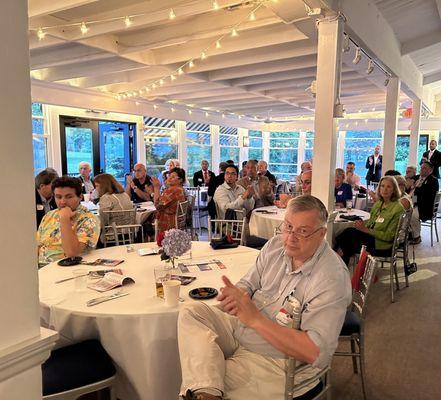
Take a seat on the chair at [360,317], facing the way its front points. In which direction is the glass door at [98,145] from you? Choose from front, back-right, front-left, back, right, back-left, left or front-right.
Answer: front-right

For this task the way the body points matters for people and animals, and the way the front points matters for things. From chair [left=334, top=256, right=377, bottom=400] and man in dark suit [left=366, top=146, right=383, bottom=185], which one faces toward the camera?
the man in dark suit

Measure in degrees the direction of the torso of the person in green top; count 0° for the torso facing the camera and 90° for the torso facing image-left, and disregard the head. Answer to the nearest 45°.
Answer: approximately 45°

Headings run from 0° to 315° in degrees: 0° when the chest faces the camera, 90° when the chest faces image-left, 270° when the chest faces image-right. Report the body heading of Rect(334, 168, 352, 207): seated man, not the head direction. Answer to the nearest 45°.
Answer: approximately 45°

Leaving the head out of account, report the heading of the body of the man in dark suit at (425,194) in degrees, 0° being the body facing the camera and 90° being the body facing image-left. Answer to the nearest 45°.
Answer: approximately 45°

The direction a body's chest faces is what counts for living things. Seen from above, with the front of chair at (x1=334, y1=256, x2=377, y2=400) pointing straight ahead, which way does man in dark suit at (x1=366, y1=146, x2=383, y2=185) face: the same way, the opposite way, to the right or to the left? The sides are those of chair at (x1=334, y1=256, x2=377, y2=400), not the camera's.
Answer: to the left

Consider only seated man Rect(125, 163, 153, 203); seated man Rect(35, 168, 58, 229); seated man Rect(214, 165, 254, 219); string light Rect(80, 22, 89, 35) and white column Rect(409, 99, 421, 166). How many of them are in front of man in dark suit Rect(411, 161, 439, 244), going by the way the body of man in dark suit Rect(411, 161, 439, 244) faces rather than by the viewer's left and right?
4

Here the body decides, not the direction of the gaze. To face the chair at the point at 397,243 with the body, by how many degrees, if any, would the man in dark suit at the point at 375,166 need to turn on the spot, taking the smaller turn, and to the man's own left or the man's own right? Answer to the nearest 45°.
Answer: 0° — they already face it

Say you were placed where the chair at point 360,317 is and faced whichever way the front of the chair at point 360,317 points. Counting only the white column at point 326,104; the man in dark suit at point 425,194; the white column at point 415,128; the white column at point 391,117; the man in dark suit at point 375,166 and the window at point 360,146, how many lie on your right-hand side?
6

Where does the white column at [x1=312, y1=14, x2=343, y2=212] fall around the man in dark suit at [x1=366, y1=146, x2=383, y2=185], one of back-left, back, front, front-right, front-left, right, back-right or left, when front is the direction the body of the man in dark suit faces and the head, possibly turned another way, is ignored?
front

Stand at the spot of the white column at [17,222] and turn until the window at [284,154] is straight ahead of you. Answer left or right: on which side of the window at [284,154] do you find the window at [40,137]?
left

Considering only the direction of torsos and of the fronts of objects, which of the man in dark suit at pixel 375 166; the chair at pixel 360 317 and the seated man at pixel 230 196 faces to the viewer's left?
the chair

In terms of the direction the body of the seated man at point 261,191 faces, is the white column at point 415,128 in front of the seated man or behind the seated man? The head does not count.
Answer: behind

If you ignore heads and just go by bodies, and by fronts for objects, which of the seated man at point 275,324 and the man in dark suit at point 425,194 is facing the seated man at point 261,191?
the man in dark suit

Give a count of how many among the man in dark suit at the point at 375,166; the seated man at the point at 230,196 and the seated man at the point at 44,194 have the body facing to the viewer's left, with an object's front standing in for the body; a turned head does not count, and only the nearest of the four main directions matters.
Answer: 0

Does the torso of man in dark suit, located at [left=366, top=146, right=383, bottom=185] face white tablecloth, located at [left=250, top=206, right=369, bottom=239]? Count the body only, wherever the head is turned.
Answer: yes

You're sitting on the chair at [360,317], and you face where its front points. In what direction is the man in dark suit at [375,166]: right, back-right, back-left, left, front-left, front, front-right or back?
right

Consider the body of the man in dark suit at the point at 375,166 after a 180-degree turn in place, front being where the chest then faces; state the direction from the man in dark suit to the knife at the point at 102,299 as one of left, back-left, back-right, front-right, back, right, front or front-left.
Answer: back

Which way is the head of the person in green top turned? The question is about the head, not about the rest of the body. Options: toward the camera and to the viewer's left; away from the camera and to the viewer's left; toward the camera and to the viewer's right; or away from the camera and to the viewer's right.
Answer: toward the camera and to the viewer's left

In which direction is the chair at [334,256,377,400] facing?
to the viewer's left

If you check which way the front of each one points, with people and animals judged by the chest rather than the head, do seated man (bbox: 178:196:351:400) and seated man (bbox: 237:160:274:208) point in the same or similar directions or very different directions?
same or similar directions
